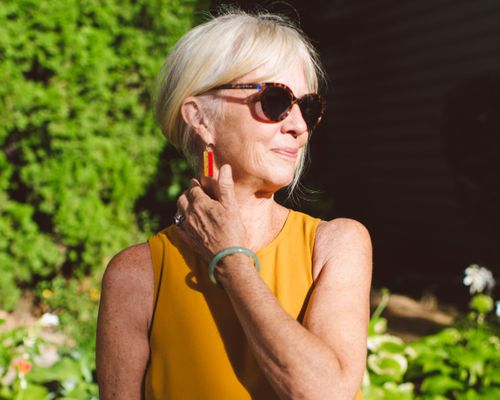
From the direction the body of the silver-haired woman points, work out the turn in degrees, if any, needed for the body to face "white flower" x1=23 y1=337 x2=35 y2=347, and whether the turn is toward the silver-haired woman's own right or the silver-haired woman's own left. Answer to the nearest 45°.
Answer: approximately 135° to the silver-haired woman's own right

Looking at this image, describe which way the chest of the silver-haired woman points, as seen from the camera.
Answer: toward the camera

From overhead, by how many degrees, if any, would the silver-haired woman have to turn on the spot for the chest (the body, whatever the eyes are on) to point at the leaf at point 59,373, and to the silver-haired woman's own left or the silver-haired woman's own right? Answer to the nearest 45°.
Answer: approximately 135° to the silver-haired woman's own right
